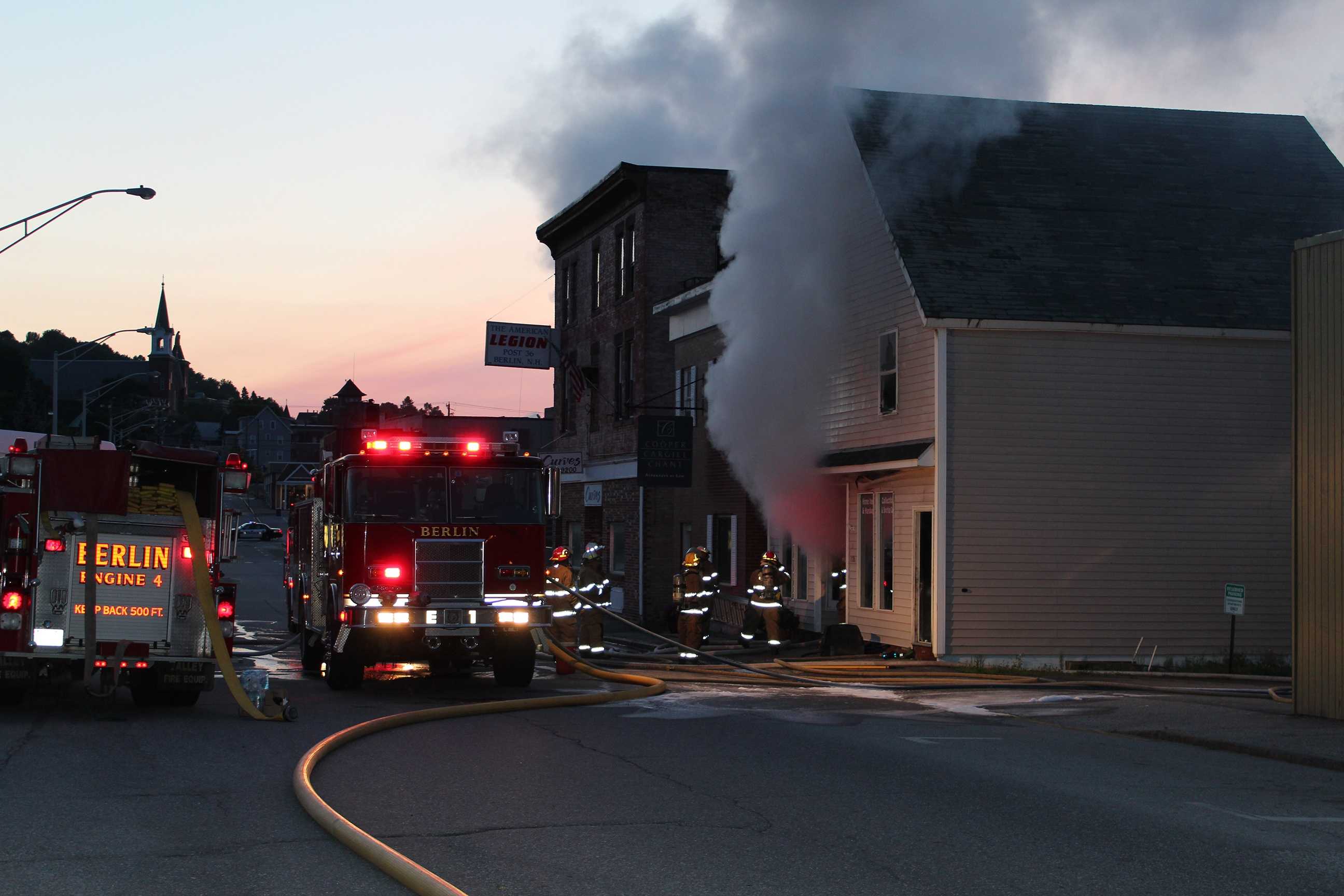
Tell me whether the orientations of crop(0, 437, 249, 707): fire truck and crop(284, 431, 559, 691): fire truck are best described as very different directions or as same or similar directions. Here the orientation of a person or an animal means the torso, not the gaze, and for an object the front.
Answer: very different directions

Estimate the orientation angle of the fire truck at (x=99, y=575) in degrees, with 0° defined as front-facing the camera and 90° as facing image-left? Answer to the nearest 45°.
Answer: approximately 180°

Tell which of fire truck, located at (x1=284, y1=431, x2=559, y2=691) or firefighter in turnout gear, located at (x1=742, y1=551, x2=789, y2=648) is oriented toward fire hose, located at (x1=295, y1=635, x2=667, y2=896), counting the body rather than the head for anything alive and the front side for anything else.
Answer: the fire truck

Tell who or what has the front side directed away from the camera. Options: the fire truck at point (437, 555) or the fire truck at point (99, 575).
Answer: the fire truck at point (99, 575)

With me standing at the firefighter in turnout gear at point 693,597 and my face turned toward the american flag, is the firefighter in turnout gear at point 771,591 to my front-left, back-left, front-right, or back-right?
back-right

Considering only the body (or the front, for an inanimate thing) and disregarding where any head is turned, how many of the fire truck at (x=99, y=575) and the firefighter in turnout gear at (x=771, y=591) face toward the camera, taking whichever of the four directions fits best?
0

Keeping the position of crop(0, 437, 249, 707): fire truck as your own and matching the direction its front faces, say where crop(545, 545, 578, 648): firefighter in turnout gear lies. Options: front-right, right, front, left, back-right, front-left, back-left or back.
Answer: front-right

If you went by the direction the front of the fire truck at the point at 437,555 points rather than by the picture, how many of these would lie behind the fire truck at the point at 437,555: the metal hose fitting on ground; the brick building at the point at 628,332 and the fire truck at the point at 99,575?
1

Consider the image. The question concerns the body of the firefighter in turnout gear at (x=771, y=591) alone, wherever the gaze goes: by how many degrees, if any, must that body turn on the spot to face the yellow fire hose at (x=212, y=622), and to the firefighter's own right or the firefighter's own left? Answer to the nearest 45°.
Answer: approximately 135° to the firefighter's own left

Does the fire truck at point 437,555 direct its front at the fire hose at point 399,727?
yes

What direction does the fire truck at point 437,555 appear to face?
toward the camera
